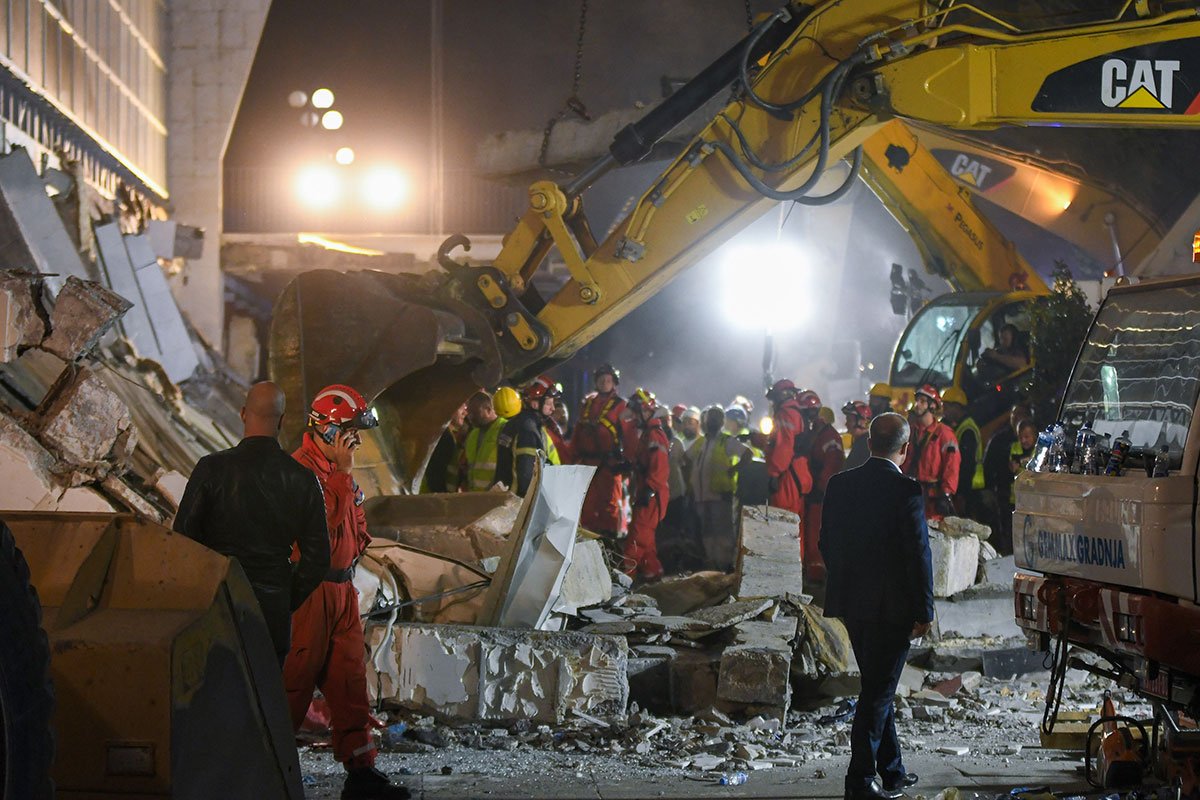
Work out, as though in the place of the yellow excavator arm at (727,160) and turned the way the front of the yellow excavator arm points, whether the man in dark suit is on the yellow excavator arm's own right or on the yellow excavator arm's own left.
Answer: on the yellow excavator arm's own left

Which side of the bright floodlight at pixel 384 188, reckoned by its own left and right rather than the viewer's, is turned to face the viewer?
front

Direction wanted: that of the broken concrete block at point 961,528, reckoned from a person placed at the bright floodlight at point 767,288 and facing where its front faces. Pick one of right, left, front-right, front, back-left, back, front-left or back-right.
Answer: front

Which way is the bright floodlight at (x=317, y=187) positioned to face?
toward the camera

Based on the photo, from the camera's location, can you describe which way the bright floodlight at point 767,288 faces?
facing the viewer

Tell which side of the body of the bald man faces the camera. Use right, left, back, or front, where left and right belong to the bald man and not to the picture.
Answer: back

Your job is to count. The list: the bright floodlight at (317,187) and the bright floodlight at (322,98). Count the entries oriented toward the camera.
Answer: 2

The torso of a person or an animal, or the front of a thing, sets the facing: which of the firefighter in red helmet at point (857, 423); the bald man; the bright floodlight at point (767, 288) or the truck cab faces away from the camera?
the bald man

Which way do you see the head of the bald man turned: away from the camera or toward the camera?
away from the camera

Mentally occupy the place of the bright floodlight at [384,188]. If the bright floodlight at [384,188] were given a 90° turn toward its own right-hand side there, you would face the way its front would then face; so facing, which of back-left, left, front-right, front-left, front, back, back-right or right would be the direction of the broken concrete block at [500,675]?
left

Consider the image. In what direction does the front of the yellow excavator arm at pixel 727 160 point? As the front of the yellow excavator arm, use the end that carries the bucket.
to the viewer's left

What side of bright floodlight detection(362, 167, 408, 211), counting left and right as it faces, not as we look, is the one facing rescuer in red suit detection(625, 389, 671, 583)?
front

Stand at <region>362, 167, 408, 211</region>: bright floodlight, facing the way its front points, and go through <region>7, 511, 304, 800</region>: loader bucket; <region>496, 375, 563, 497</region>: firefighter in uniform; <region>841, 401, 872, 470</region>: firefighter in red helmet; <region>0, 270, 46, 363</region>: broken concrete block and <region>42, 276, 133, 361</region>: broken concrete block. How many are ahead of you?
5

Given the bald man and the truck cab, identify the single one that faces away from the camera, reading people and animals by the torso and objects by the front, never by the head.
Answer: the bald man

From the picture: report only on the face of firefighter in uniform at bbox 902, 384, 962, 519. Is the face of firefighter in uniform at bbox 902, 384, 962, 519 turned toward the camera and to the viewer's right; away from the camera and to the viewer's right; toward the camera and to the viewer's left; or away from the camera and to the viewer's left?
toward the camera and to the viewer's left

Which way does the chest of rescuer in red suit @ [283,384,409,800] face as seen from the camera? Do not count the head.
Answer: to the viewer's right

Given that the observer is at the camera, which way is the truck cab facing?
facing the viewer and to the left of the viewer
